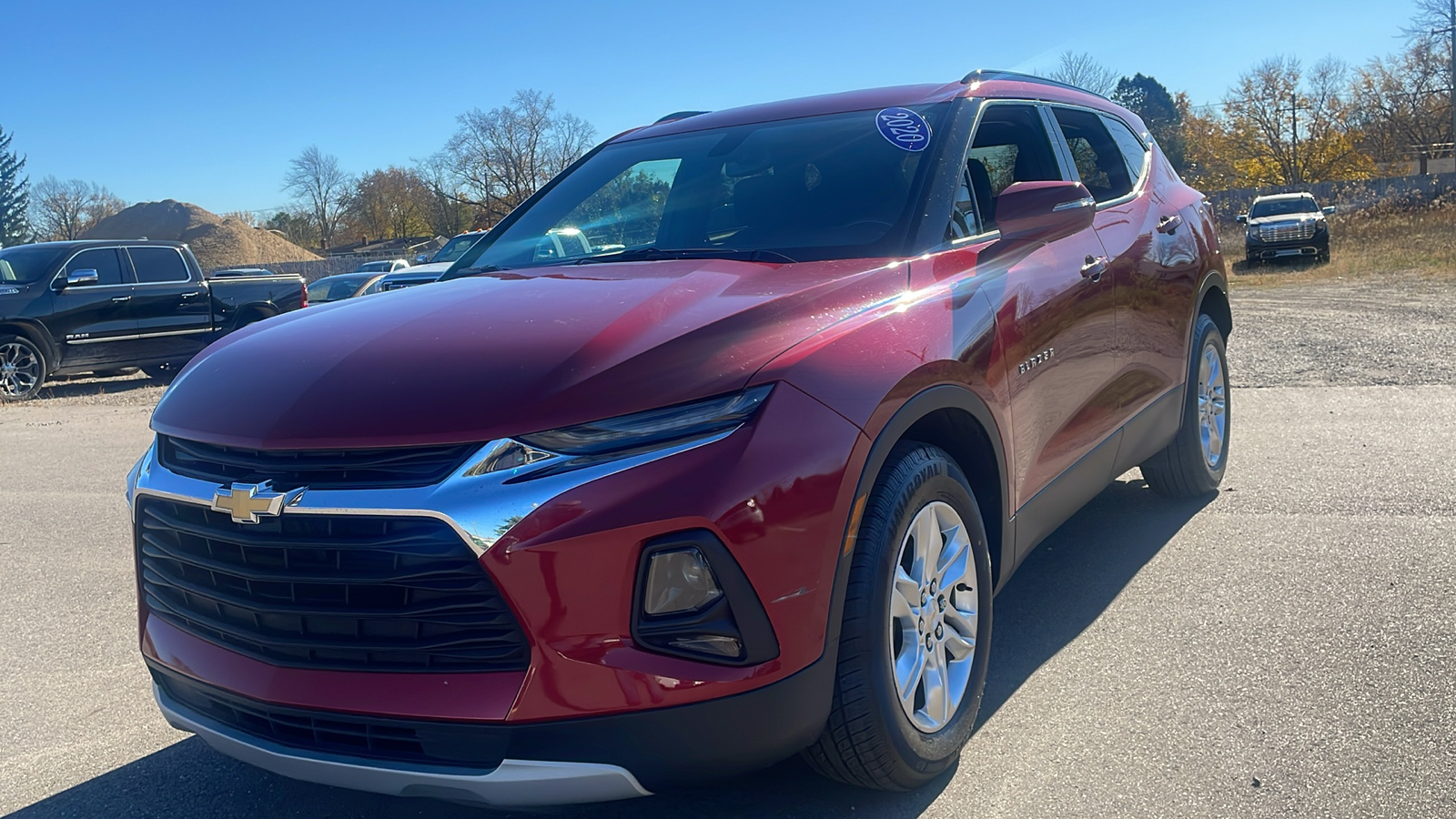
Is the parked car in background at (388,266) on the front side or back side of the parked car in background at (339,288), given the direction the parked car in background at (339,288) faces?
on the back side

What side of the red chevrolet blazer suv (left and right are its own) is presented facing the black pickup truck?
right

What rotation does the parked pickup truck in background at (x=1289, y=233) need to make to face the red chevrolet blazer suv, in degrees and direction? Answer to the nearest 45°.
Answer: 0° — it already faces it

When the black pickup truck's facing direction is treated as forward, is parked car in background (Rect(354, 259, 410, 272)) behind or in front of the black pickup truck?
behind

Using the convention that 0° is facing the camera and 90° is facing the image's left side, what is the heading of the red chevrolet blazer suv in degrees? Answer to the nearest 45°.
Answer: approximately 45°

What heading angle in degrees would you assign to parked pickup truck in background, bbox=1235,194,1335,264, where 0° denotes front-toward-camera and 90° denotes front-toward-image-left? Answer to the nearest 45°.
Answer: approximately 0°

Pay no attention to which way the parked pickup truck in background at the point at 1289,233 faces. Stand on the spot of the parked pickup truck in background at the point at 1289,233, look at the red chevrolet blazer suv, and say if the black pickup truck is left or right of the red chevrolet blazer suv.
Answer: right

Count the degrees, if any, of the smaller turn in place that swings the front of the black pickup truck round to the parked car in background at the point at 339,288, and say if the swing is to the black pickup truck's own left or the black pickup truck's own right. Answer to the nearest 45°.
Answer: approximately 135° to the black pickup truck's own right

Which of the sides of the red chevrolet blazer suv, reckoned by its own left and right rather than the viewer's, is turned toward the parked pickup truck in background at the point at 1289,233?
back

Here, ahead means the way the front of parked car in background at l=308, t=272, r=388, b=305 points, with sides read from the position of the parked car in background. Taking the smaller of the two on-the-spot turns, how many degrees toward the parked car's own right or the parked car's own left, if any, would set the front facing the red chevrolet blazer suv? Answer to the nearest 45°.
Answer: approximately 45° to the parked car's own left
